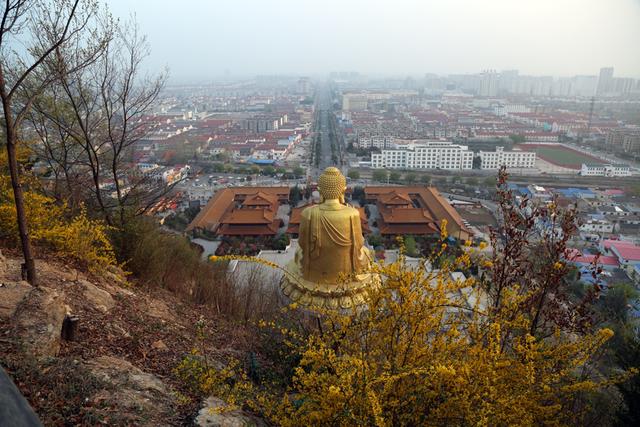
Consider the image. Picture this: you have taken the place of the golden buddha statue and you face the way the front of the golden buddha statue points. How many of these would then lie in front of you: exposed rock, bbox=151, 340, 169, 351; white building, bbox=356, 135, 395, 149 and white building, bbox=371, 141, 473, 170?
2

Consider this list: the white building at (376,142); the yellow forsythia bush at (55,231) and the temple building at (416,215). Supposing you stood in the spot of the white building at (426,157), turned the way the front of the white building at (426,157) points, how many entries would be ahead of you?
2

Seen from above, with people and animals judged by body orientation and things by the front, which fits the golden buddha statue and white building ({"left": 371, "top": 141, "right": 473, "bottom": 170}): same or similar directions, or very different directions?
very different directions

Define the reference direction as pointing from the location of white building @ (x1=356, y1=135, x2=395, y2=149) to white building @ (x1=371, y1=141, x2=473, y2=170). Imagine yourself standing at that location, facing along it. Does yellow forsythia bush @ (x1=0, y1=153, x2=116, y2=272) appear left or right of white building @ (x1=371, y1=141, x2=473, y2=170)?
right

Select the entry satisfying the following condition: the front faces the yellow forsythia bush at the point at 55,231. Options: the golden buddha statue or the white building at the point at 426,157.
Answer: the white building

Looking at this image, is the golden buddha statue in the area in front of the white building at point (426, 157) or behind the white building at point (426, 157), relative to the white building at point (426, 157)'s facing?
in front

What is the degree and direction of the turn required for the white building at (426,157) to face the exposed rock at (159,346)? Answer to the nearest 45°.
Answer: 0° — it already faces it

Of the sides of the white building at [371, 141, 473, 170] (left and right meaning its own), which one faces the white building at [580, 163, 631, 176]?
left

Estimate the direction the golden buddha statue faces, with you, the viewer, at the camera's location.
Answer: facing away from the viewer

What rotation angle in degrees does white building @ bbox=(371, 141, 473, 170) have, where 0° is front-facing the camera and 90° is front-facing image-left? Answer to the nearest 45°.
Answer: approximately 0°
